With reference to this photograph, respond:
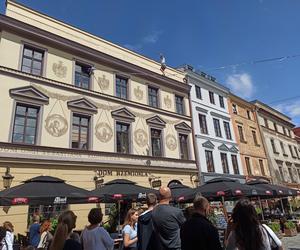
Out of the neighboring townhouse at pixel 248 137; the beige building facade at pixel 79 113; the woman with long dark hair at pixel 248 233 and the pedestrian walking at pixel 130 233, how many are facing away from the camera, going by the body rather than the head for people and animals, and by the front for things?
1

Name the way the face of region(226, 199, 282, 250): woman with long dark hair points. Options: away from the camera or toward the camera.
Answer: away from the camera

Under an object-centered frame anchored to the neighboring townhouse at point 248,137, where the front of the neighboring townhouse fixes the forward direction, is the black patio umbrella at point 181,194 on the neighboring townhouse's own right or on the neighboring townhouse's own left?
on the neighboring townhouse's own right

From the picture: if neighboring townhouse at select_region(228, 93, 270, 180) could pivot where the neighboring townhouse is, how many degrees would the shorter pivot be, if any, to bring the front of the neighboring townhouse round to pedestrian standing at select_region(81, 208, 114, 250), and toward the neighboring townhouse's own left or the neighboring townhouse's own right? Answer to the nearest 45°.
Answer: approximately 45° to the neighboring townhouse's own right

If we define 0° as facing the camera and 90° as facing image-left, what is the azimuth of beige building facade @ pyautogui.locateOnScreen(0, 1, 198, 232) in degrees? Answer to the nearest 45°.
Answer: approximately 315°

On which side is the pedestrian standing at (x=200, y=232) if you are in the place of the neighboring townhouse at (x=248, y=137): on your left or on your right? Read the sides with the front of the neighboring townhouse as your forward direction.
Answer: on your right

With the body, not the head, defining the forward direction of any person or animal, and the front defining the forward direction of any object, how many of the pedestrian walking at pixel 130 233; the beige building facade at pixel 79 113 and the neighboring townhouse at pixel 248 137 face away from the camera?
0

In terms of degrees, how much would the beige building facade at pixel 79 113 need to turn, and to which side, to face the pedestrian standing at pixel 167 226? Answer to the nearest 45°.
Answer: approximately 45° to its right

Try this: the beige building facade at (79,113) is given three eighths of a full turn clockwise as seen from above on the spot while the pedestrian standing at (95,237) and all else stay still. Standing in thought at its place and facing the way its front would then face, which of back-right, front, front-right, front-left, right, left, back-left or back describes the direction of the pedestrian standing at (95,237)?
left

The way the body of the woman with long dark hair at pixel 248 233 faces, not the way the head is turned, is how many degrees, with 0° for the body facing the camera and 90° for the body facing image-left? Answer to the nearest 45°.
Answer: approximately 180°
